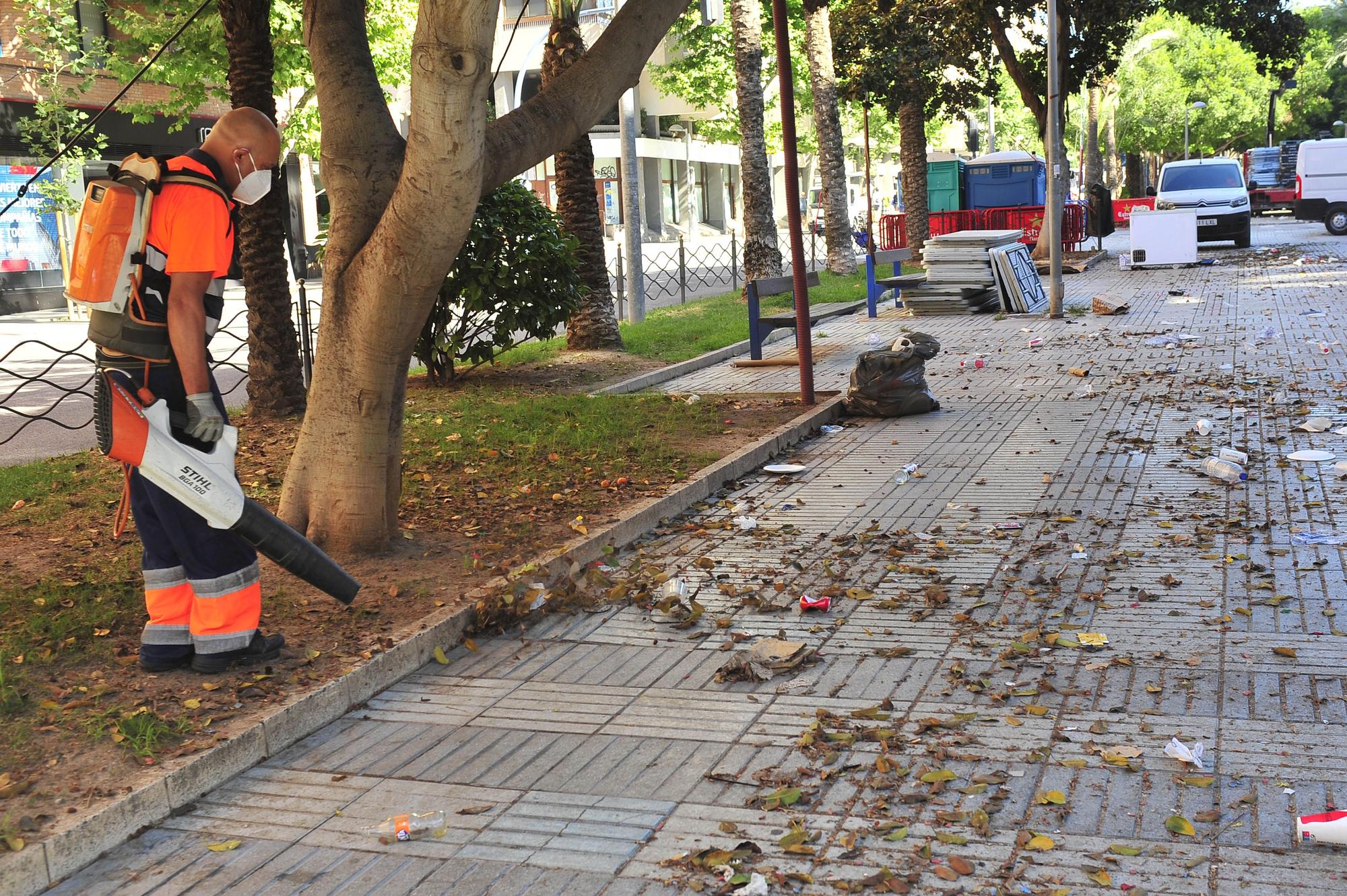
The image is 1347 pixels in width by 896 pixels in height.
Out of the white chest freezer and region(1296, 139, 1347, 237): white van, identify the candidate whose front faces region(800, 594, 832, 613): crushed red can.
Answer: the white chest freezer

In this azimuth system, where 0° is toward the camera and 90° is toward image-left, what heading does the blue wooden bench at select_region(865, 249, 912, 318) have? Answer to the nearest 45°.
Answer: approximately 315°

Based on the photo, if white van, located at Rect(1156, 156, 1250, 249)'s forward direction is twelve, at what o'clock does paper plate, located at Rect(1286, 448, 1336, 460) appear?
The paper plate is roughly at 12 o'clock from the white van.

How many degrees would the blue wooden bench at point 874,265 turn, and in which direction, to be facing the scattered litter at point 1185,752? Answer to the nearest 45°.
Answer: approximately 45° to its right

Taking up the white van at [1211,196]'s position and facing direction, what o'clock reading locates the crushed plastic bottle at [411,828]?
The crushed plastic bottle is roughly at 12 o'clock from the white van.

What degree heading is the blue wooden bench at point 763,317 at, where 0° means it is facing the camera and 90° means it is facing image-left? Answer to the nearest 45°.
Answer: approximately 315°

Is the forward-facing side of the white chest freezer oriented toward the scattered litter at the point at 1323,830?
yes
